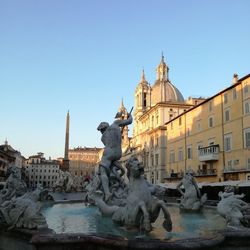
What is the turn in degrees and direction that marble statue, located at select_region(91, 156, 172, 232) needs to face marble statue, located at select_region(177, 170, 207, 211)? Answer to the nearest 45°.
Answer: approximately 135° to its left

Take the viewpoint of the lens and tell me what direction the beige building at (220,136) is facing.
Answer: facing the viewer and to the left of the viewer

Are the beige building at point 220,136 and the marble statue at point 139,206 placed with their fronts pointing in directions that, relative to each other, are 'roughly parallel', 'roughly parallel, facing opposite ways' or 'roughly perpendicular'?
roughly perpendicular

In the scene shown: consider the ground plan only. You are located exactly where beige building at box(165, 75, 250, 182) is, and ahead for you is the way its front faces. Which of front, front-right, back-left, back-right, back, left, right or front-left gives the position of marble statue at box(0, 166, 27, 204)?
front-left

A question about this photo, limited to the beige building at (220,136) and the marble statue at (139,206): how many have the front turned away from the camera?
0

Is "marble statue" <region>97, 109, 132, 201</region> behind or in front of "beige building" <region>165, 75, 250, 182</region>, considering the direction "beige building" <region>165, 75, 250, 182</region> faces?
in front

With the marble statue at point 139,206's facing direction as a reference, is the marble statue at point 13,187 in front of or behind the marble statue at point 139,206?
behind

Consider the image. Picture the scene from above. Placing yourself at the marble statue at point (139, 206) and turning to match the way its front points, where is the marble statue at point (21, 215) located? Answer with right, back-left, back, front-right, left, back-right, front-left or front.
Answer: back-right

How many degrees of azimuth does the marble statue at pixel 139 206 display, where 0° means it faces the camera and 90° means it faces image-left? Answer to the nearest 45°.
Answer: approximately 315°

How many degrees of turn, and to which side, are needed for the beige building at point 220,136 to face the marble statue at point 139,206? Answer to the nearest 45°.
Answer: approximately 45° to its left
